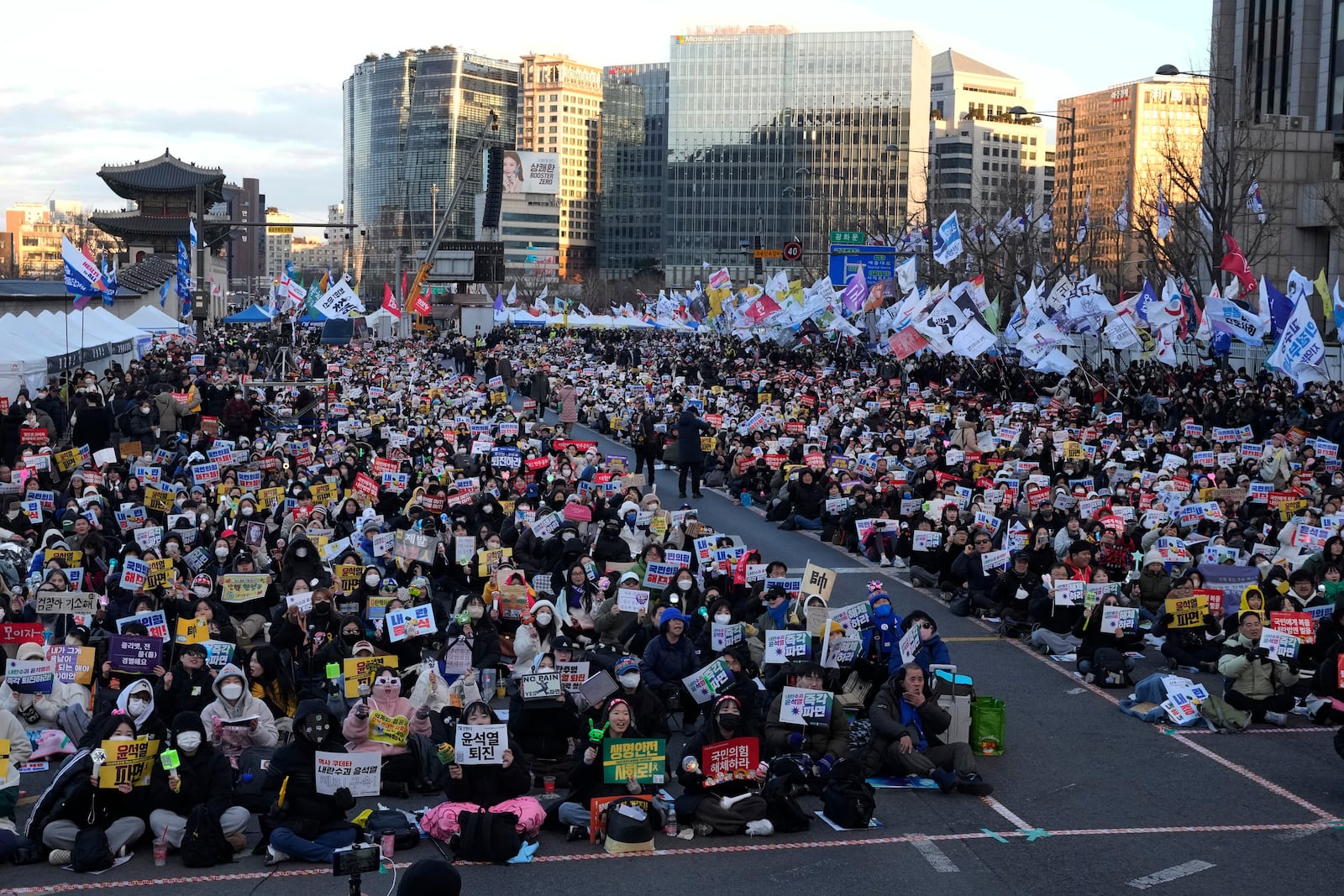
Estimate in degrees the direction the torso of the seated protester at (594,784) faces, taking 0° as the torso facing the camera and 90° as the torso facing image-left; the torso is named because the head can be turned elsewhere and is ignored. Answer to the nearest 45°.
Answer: approximately 0°

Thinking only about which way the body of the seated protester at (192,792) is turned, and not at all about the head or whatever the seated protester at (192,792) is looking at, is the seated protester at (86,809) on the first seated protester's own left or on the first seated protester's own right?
on the first seated protester's own right

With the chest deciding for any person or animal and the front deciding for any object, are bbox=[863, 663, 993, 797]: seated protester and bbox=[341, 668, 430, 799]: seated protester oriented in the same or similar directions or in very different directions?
same or similar directions

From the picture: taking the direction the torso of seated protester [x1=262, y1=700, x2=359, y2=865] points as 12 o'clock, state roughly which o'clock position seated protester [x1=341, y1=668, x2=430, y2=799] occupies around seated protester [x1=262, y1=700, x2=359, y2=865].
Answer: seated protester [x1=341, y1=668, x2=430, y2=799] is roughly at 7 o'clock from seated protester [x1=262, y1=700, x2=359, y2=865].

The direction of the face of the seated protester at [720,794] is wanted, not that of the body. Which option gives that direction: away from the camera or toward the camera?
toward the camera

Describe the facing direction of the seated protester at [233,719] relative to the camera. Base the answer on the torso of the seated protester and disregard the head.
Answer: toward the camera

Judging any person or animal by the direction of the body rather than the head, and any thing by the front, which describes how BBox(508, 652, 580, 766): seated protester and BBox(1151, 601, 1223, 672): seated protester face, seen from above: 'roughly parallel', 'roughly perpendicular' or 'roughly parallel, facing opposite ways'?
roughly parallel

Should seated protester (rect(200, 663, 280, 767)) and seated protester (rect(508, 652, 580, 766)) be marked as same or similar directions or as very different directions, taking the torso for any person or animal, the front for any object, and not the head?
same or similar directions

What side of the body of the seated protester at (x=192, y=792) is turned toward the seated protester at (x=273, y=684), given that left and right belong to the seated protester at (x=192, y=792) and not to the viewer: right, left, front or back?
back

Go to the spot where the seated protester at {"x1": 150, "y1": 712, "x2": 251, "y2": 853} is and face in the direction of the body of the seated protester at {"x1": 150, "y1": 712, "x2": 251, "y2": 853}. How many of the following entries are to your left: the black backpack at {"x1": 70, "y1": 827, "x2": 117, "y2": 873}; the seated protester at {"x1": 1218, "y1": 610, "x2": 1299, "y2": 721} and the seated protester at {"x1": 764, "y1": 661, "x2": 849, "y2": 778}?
2

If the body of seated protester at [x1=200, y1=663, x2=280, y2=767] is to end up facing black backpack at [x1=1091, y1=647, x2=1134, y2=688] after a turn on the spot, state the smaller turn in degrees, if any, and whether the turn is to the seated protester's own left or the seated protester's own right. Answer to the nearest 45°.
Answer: approximately 90° to the seated protester's own left

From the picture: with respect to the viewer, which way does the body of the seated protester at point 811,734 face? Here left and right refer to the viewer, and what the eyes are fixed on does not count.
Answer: facing the viewer
